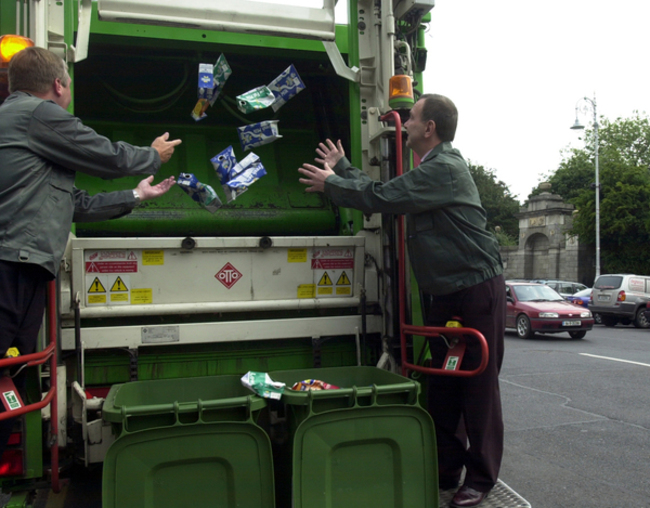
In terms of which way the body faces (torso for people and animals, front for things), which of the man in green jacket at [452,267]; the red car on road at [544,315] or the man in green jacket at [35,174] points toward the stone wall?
the man in green jacket at [35,174]

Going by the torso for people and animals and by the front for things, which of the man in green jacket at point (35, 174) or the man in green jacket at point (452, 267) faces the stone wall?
the man in green jacket at point (35, 174)

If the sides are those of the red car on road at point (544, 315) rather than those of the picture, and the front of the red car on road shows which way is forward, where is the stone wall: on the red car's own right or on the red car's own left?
on the red car's own left

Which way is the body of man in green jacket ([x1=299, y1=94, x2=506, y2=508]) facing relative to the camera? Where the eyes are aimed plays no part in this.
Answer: to the viewer's left

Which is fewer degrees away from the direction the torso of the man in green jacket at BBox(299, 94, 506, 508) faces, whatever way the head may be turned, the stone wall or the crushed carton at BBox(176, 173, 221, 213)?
the crushed carton

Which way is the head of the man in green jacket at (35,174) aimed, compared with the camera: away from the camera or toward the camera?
away from the camera

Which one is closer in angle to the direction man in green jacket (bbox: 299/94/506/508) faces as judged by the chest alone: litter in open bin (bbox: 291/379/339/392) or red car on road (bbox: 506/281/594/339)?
the litter in open bin

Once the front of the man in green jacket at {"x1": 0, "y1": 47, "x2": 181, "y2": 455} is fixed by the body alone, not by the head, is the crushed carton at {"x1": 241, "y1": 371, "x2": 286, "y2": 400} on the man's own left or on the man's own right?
on the man's own right

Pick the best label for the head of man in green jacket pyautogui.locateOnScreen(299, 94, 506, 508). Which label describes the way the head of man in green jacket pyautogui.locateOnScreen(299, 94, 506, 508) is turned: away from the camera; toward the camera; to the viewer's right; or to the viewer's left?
to the viewer's left

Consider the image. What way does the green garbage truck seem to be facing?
away from the camera

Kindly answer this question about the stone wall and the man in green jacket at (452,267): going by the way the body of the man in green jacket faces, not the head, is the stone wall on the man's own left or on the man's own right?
on the man's own right

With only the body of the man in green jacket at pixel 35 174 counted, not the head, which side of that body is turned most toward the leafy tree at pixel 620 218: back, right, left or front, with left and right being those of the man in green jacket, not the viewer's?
front

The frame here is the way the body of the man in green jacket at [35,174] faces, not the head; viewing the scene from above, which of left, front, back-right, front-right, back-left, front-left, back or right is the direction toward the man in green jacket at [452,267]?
front-right

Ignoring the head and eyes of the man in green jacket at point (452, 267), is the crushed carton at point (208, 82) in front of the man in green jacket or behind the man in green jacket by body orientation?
in front

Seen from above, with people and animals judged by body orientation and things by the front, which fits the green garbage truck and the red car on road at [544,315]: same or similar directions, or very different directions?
very different directions

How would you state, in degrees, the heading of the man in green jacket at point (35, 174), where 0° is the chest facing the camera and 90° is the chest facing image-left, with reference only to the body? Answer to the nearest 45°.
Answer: approximately 225°
